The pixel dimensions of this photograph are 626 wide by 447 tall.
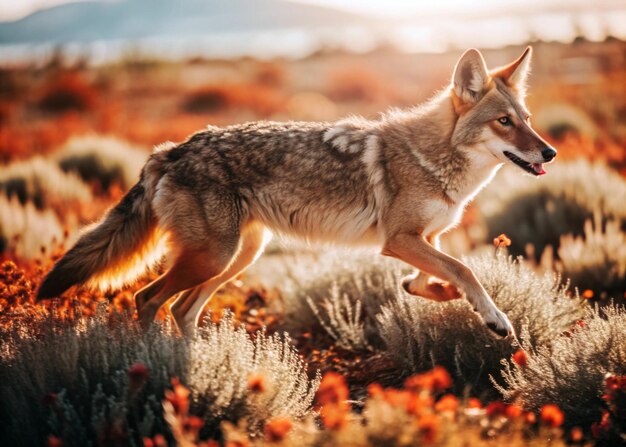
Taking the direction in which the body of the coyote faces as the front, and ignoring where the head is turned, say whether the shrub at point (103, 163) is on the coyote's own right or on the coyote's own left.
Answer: on the coyote's own left

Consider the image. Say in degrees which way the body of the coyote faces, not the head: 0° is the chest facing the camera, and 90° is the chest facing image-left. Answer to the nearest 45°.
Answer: approximately 270°

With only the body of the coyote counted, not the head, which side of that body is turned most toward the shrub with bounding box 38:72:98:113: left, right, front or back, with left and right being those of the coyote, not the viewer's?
left

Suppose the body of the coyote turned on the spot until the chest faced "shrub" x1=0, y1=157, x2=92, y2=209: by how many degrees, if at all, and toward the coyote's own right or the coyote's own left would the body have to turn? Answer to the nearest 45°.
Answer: approximately 135° to the coyote's own left

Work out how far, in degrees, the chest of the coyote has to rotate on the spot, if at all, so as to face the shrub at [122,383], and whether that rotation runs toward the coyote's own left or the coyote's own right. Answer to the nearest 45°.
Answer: approximately 135° to the coyote's own right

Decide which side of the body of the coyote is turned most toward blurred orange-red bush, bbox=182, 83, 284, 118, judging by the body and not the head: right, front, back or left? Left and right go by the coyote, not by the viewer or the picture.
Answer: left
